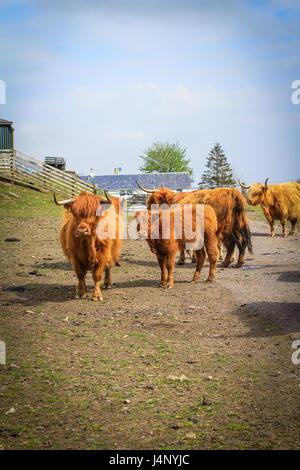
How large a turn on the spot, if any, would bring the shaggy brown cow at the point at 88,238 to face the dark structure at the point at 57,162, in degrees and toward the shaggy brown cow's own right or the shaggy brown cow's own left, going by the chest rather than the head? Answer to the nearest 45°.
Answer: approximately 180°

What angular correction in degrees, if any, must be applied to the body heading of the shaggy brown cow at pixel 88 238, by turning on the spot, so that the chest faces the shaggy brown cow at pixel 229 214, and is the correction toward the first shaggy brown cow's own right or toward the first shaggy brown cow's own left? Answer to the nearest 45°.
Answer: approximately 135° to the first shaggy brown cow's own left

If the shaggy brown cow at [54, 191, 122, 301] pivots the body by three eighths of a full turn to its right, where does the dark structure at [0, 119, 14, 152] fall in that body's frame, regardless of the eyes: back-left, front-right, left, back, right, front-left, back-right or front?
front-right

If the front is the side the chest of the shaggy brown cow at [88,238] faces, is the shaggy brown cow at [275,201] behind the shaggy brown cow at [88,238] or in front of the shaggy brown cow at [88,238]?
behind

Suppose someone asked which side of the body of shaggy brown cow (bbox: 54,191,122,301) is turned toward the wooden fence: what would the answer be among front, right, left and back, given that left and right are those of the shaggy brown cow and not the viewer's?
back

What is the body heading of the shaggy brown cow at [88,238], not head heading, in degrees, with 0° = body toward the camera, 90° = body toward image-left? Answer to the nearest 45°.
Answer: approximately 0°
